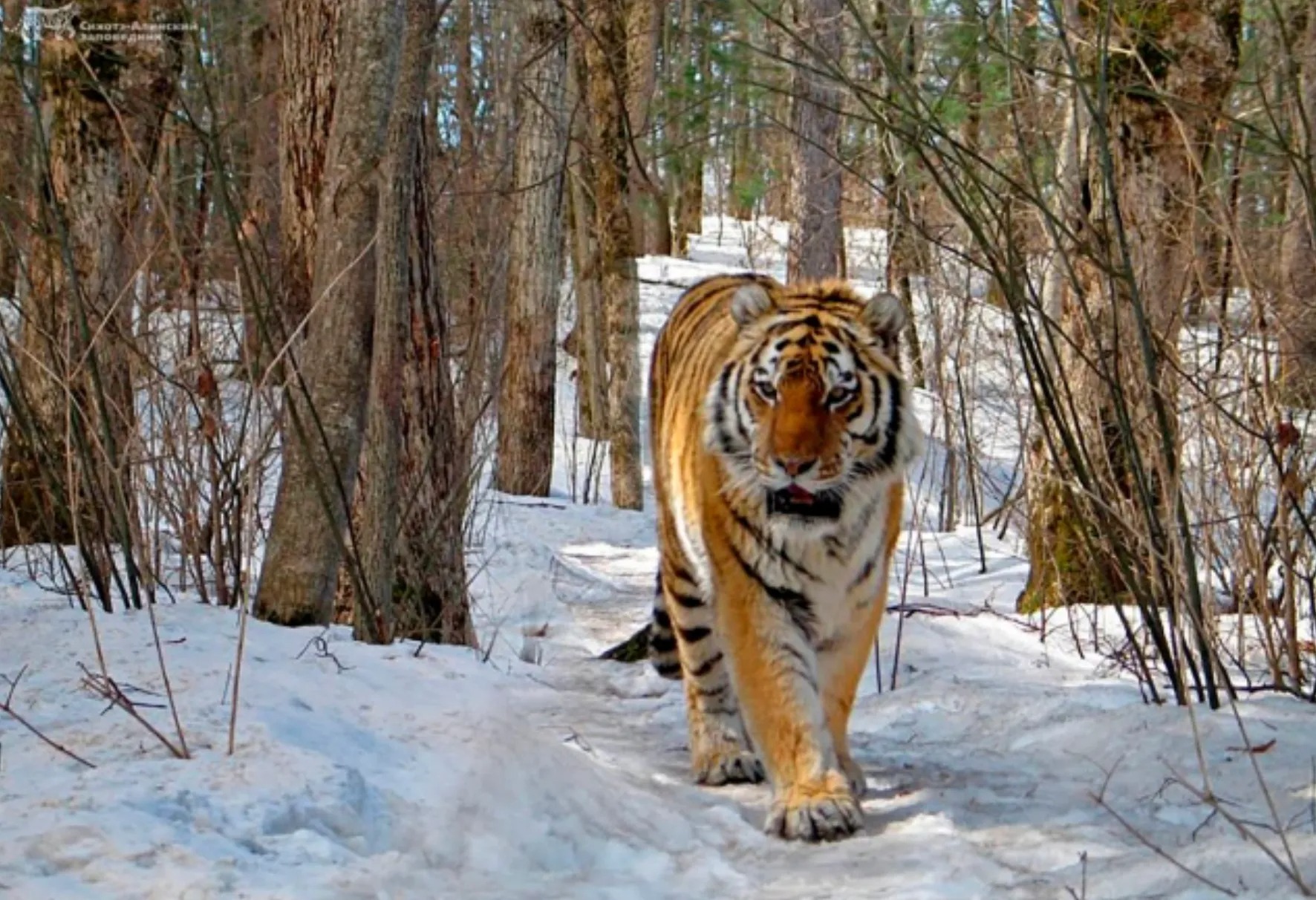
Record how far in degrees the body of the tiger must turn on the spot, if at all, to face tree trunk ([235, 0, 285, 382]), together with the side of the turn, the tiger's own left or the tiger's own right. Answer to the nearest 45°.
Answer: approximately 135° to the tiger's own right

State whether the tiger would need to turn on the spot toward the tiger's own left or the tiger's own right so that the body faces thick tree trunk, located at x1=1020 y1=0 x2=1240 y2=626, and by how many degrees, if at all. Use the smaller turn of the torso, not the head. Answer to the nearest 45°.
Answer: approximately 135° to the tiger's own left

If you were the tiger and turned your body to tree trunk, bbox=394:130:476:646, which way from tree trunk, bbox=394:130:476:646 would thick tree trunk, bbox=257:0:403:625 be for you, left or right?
left

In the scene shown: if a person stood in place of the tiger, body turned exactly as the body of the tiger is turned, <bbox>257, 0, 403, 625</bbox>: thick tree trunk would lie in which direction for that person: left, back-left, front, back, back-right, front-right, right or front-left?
right

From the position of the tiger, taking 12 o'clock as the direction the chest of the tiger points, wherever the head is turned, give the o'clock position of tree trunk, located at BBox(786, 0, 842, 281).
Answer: The tree trunk is roughly at 6 o'clock from the tiger.

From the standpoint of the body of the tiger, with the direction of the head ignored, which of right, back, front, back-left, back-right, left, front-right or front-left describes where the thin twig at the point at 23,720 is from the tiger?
front-right

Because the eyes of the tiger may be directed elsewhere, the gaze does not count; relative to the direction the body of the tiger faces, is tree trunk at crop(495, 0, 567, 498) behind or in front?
behind

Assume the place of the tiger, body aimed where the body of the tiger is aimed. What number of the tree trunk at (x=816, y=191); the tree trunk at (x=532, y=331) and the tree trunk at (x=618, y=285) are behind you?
3

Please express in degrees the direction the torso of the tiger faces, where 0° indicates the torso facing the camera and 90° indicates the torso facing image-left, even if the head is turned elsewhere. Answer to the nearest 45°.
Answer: approximately 0°

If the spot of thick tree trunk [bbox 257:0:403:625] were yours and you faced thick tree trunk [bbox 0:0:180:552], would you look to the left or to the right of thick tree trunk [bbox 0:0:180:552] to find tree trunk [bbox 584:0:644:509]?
right

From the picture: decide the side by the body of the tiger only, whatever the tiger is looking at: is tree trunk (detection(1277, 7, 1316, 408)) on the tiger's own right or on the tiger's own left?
on the tiger's own left

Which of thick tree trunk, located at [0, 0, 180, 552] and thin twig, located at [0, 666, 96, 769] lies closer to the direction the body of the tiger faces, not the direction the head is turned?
the thin twig

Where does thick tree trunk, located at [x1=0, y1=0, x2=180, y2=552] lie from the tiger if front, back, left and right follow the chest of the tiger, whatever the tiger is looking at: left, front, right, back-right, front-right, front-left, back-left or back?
back-right
